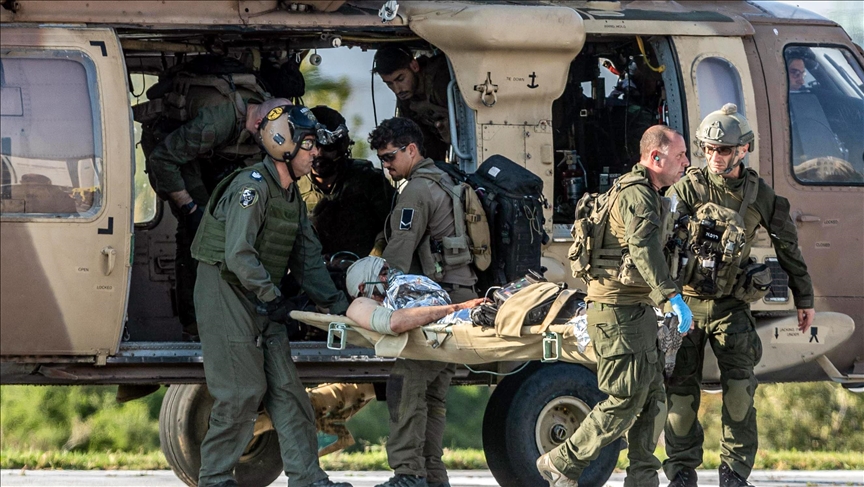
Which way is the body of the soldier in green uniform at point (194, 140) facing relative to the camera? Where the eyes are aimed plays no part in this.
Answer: to the viewer's right

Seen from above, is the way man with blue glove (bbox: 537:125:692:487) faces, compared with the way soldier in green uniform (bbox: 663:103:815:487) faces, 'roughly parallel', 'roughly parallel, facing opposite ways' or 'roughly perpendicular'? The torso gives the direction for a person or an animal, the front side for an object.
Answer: roughly perpendicular

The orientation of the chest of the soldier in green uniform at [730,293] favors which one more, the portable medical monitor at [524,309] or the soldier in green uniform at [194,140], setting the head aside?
the portable medical monitor

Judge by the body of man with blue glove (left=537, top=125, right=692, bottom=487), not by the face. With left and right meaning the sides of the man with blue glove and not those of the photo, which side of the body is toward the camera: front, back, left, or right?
right

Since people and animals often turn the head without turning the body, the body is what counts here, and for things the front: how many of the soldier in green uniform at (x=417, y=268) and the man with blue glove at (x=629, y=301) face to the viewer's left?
1

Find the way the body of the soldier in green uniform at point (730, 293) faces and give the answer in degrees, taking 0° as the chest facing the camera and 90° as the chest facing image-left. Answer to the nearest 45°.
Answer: approximately 0°

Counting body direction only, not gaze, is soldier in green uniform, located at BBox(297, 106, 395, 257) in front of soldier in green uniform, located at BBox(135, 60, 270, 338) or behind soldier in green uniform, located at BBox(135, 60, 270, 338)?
in front

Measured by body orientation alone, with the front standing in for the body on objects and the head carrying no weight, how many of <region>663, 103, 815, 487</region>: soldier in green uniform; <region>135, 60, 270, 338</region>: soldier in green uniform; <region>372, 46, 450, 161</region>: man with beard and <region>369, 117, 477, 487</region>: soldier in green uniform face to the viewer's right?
1

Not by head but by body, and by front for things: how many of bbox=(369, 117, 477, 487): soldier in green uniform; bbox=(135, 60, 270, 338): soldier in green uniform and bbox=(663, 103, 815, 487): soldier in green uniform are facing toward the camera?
1

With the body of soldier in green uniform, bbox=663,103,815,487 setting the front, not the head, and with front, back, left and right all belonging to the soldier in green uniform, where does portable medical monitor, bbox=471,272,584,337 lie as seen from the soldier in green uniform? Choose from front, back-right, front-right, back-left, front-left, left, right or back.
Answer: front-right

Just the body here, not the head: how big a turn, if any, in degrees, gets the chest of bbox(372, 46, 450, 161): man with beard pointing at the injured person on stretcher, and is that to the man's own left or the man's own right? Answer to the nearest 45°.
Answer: approximately 45° to the man's own left

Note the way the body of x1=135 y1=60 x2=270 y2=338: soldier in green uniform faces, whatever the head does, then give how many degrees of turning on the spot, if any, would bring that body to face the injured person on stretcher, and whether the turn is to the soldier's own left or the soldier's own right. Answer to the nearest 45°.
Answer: approximately 45° to the soldier's own right

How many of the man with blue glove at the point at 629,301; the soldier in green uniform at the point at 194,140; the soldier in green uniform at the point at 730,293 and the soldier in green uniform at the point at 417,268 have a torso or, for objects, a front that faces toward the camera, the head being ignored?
1

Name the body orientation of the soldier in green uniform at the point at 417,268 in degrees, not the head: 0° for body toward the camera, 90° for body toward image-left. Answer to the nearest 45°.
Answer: approximately 90°
